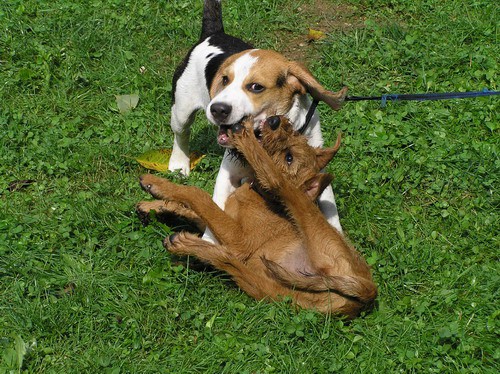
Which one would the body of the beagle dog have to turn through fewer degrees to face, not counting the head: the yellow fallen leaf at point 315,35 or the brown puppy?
the brown puppy

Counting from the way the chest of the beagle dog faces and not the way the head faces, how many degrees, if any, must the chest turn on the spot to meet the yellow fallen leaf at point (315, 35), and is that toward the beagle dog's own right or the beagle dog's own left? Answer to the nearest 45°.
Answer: approximately 135° to the beagle dog's own left

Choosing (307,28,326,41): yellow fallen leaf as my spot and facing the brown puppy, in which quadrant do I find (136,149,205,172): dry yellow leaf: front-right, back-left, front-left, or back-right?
front-right

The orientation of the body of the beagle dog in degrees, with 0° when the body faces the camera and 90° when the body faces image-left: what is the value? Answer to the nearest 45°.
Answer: approximately 315°

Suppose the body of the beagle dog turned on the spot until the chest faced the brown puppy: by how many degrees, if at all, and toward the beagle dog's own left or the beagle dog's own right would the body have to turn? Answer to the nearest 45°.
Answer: approximately 45° to the beagle dog's own right
